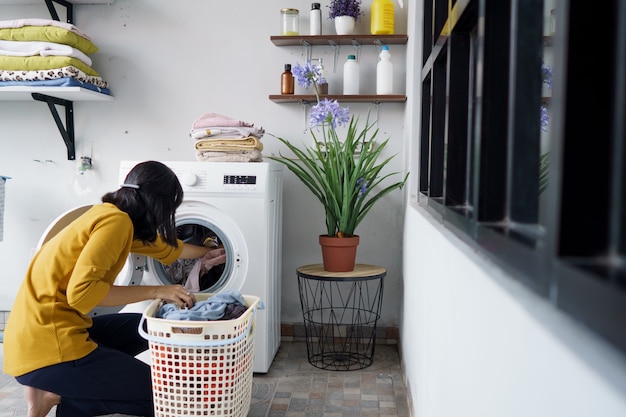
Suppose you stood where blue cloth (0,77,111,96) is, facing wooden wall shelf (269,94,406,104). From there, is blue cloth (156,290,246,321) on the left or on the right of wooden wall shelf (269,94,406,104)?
right

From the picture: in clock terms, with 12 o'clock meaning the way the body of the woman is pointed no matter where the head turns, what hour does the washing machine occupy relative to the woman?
The washing machine is roughly at 12 o'clock from the woman.

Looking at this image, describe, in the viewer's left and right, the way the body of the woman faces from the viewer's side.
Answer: facing away from the viewer and to the right of the viewer

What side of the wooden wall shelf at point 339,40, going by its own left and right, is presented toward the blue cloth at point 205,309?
front

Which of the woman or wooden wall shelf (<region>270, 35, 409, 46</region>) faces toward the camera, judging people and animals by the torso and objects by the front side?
the wooden wall shelf

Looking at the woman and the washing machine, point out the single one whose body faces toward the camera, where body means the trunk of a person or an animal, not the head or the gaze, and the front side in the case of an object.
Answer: the washing machine

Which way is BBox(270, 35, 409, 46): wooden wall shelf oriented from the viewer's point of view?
toward the camera

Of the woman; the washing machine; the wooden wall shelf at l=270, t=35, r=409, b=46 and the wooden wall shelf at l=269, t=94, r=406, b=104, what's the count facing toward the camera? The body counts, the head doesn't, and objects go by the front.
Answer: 3

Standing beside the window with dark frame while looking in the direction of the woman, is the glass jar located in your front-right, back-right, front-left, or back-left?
front-right

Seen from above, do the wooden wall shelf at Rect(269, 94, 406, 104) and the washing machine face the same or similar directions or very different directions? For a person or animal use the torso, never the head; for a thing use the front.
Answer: same or similar directions

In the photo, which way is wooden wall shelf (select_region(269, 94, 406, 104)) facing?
toward the camera

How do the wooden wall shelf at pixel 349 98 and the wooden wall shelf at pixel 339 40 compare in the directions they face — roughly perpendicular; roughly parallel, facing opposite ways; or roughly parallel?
roughly parallel

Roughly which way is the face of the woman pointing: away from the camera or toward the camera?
away from the camera
